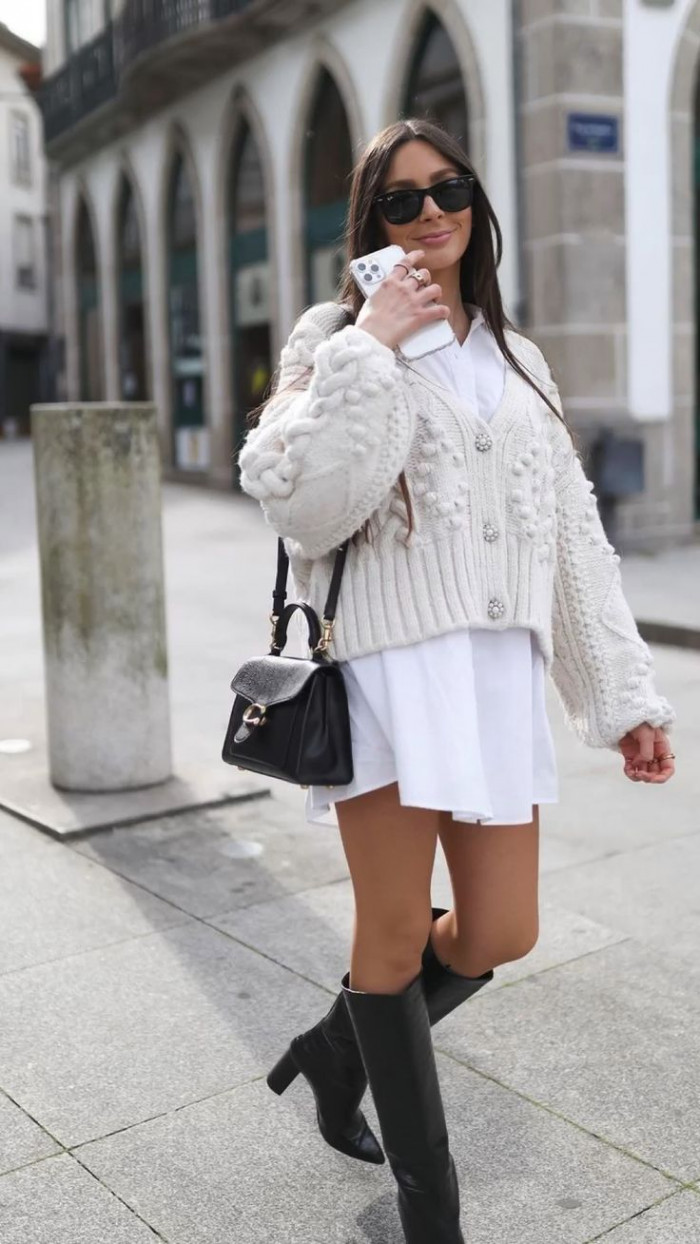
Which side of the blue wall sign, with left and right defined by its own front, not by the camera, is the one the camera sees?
front

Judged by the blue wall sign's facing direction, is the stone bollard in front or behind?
in front

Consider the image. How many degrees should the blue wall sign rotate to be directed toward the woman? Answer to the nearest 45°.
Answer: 0° — it already faces them

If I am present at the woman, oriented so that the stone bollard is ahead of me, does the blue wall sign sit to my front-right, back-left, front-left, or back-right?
front-right

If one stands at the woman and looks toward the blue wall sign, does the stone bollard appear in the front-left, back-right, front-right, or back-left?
front-left

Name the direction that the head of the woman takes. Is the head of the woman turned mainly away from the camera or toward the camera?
toward the camera
